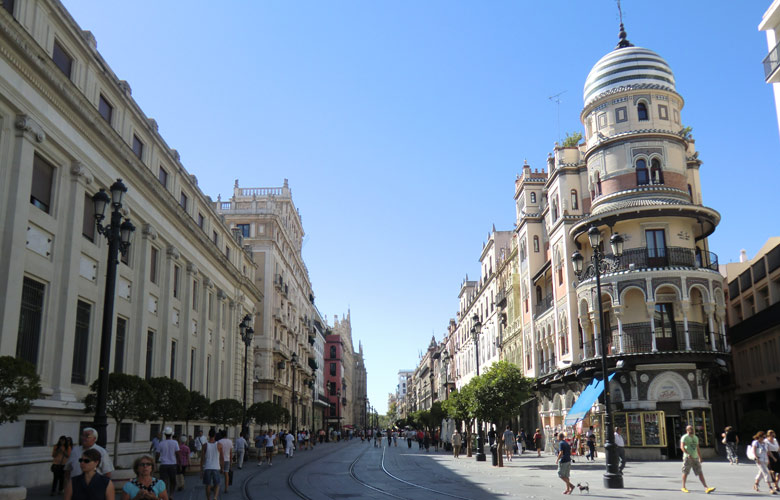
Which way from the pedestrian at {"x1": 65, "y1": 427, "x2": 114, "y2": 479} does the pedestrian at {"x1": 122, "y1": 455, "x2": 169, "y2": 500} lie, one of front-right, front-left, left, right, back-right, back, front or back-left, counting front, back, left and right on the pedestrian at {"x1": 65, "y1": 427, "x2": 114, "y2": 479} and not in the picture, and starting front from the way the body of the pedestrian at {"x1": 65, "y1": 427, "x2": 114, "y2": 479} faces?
front

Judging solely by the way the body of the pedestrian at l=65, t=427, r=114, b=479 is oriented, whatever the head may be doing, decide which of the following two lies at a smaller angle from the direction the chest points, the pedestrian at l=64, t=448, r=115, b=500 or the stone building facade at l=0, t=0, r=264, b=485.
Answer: the pedestrian

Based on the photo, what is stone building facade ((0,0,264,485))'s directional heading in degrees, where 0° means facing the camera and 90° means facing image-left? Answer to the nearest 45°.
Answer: approximately 315°

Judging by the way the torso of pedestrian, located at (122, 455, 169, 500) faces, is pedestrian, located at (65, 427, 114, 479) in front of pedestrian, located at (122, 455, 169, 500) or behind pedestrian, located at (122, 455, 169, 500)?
behind

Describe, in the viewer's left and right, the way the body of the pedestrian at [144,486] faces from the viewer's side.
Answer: facing the viewer

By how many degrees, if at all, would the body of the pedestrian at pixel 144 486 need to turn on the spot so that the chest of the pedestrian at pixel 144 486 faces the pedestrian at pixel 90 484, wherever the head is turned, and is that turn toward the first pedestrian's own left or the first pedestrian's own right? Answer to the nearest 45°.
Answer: approximately 45° to the first pedestrian's own right

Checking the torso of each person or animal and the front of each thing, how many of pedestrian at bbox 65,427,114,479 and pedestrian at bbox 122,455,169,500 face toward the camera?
2

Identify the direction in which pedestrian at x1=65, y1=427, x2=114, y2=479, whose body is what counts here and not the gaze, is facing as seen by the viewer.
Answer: toward the camera

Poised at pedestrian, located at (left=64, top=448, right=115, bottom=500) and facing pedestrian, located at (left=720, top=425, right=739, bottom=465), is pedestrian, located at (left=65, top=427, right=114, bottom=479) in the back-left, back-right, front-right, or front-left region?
front-left

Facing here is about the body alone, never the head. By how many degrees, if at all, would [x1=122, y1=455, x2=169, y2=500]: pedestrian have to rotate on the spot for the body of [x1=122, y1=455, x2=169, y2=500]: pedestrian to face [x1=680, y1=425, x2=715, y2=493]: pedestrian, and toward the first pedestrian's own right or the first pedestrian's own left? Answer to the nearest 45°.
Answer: approximately 135° to the first pedestrian's own left
